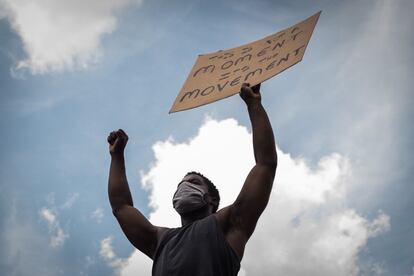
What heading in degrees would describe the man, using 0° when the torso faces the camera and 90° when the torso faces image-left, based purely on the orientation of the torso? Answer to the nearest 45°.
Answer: approximately 45°

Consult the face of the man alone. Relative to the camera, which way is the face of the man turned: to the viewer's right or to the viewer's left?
to the viewer's left
